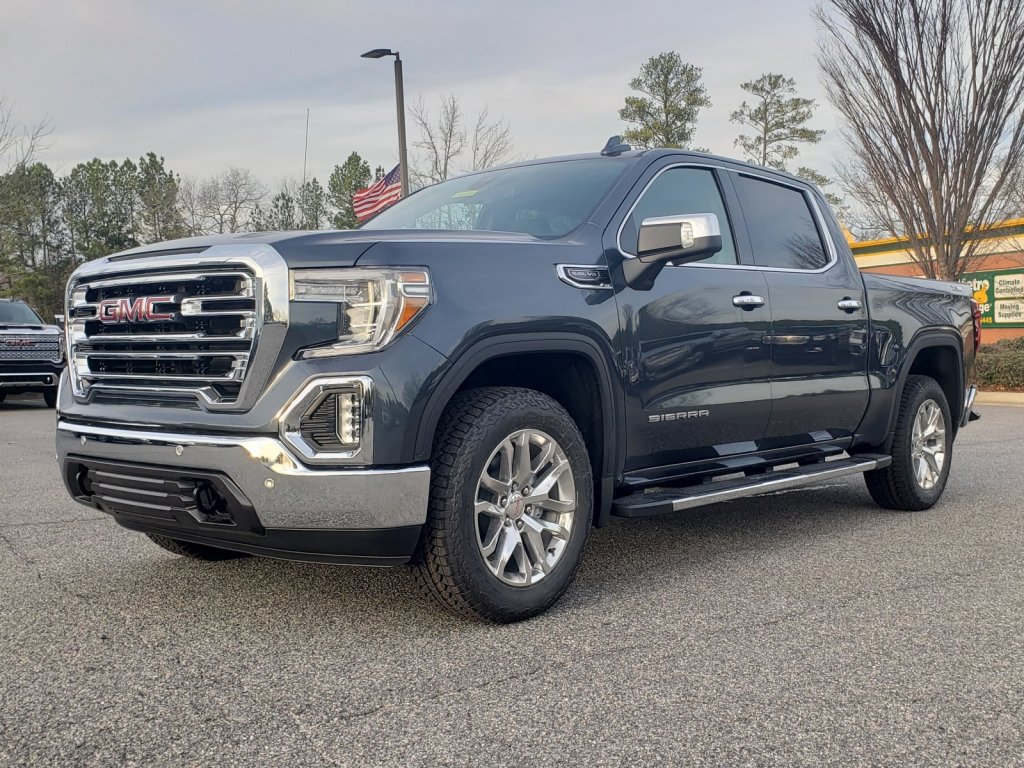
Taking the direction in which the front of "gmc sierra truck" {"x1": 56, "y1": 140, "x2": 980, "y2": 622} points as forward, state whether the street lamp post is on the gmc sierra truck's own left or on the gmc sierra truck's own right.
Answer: on the gmc sierra truck's own right

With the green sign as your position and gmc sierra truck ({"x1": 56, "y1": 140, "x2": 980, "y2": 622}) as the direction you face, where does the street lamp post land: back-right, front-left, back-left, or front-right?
front-right

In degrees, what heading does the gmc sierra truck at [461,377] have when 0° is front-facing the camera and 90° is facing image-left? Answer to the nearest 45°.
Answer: approximately 45°

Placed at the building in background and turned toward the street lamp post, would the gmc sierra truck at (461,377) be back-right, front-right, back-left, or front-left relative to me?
front-left

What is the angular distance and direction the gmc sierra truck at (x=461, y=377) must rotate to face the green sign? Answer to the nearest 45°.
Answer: approximately 180°

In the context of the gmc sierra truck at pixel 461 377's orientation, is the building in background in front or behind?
behind

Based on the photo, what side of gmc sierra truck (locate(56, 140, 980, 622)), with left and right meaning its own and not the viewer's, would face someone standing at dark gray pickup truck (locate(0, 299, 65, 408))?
right
